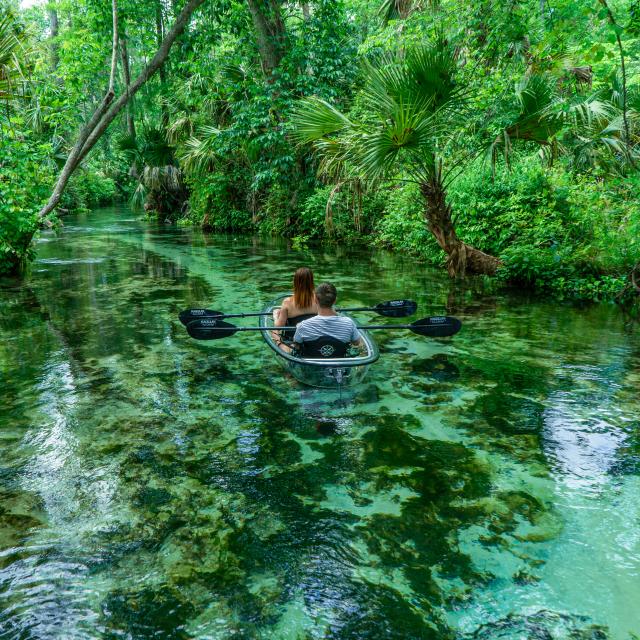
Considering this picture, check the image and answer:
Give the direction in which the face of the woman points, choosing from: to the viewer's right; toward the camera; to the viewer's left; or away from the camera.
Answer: away from the camera

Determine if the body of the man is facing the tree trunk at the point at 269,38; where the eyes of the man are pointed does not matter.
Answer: yes

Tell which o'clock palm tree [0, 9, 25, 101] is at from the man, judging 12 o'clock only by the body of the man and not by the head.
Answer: The palm tree is roughly at 10 o'clock from the man.

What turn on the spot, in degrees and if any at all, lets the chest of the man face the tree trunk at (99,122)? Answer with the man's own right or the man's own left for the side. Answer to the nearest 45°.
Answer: approximately 45° to the man's own left

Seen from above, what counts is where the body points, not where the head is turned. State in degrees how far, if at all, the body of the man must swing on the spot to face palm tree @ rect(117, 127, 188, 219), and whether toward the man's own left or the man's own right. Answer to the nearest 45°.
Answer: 0° — they already face it

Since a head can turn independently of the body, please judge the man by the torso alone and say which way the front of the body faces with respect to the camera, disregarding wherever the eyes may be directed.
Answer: away from the camera

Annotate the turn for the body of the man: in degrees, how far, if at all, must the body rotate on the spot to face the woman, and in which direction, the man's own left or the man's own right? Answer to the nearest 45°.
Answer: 0° — they already face them

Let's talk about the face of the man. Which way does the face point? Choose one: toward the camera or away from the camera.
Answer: away from the camera
